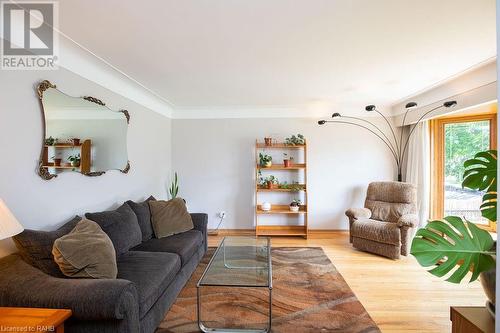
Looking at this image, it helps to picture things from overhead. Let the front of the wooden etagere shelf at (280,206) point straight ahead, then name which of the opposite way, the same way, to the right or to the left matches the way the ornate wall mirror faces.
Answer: to the left

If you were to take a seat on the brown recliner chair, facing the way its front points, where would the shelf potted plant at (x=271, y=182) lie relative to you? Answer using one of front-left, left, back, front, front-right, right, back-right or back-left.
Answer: front-right

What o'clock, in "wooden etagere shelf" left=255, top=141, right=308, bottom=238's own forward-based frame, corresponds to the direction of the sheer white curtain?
The sheer white curtain is roughly at 9 o'clock from the wooden etagere shelf.

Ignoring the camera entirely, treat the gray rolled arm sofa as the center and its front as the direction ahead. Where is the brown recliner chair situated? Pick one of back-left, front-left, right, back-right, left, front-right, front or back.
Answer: front-left

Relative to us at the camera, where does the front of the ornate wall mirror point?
facing the viewer and to the right of the viewer

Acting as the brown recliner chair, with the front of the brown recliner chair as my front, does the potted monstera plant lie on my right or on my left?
on my left

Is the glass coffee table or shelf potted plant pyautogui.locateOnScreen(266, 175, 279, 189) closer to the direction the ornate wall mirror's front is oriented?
the glass coffee table

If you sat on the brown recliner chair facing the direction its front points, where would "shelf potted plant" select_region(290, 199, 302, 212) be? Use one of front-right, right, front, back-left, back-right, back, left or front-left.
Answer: front-right

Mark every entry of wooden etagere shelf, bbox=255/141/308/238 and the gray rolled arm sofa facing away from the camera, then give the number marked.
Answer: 0

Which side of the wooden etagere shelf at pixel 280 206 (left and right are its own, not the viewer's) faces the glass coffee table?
front

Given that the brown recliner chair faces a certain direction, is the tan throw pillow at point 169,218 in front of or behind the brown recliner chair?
in front

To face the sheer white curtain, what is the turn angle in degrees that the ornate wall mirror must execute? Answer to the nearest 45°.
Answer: approximately 45° to its left

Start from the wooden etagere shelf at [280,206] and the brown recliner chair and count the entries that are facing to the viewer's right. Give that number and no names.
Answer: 0

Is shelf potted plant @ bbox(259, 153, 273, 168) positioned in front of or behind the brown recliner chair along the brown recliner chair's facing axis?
in front
